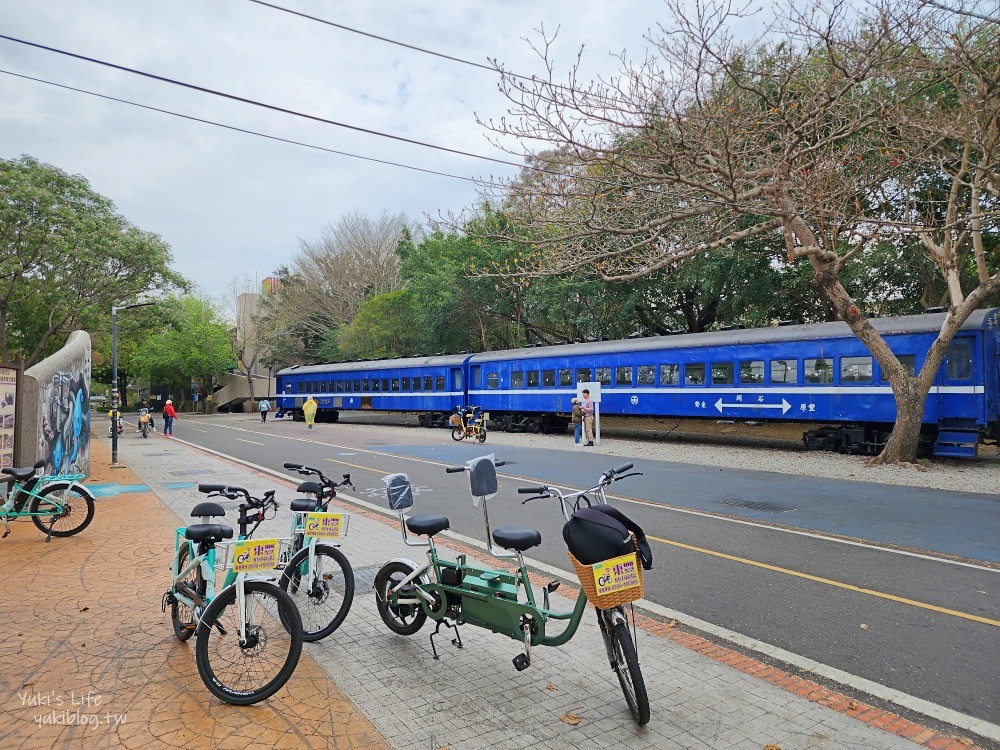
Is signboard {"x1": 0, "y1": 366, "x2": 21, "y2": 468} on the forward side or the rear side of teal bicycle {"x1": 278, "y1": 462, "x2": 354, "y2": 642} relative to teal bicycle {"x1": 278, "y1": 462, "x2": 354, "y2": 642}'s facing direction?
on the rear side

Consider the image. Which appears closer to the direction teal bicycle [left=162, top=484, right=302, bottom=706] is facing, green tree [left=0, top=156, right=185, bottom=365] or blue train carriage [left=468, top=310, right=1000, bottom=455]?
the blue train carriage

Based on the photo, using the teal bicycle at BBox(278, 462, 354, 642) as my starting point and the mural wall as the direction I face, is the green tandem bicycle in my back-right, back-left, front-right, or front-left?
back-right

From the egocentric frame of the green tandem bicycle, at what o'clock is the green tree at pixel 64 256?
The green tree is roughly at 6 o'clock from the green tandem bicycle.

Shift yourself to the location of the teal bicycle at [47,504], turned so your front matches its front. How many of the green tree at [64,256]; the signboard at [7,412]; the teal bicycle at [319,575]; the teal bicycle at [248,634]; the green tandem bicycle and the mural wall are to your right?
3

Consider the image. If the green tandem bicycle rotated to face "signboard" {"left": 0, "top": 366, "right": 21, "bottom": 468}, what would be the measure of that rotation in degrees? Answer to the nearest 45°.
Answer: approximately 180°
